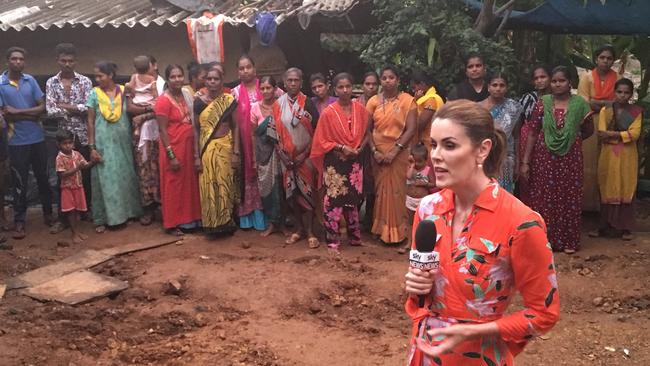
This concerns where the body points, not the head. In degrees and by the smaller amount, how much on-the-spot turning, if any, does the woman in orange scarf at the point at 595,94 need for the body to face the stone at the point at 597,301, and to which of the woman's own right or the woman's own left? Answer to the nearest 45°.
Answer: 0° — they already face it

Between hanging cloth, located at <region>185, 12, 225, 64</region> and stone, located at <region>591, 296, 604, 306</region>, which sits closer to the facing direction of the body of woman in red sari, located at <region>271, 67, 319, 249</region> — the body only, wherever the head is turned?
the stone

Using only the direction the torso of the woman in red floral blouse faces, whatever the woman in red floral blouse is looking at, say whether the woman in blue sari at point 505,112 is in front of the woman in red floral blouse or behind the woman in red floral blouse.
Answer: behind

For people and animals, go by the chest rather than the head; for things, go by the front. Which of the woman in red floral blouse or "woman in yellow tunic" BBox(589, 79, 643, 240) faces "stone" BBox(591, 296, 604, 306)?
the woman in yellow tunic

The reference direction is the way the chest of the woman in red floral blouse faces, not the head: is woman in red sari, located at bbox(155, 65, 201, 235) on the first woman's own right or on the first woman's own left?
on the first woman's own right
